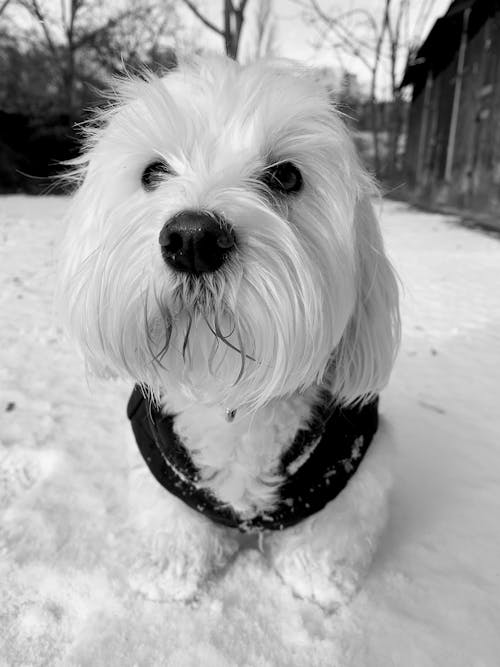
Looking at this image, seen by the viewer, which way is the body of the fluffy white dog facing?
toward the camera

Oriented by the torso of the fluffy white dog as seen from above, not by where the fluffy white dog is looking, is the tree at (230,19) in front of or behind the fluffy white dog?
behind
